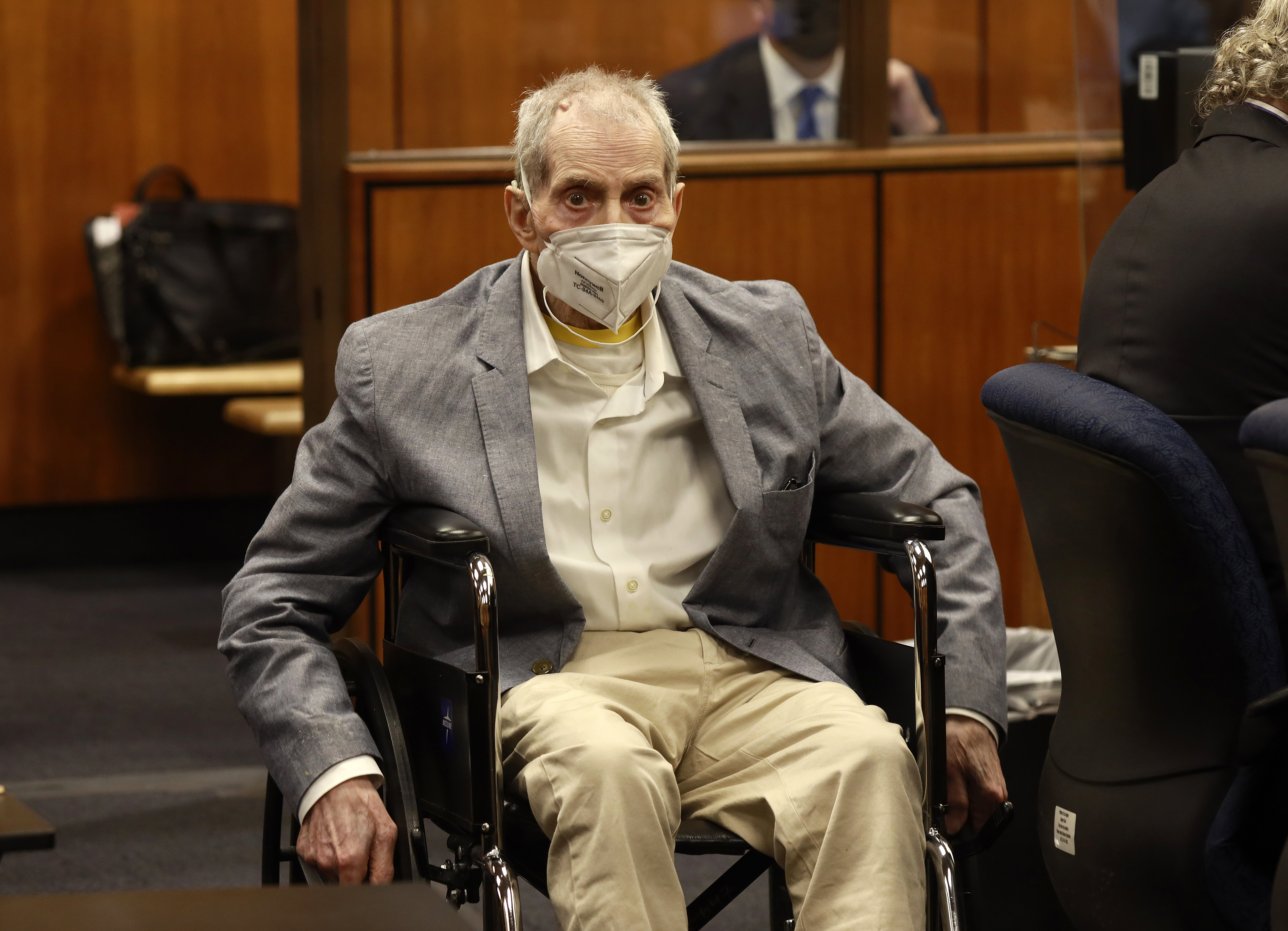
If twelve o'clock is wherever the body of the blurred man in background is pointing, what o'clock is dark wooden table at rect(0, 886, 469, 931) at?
The dark wooden table is roughly at 12 o'clock from the blurred man in background.

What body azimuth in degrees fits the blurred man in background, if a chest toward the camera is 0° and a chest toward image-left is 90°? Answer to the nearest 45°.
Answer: approximately 0°

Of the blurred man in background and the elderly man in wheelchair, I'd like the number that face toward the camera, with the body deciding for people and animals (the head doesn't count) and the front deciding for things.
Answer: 2

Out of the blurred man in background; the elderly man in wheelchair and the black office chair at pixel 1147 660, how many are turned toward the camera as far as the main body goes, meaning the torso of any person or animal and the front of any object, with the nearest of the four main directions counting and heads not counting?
2

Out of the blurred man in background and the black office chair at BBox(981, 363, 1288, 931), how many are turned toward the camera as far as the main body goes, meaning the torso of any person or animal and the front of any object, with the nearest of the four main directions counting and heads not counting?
1

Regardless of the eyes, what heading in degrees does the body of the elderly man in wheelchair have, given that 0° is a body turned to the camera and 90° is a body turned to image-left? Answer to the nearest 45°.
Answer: approximately 0°
